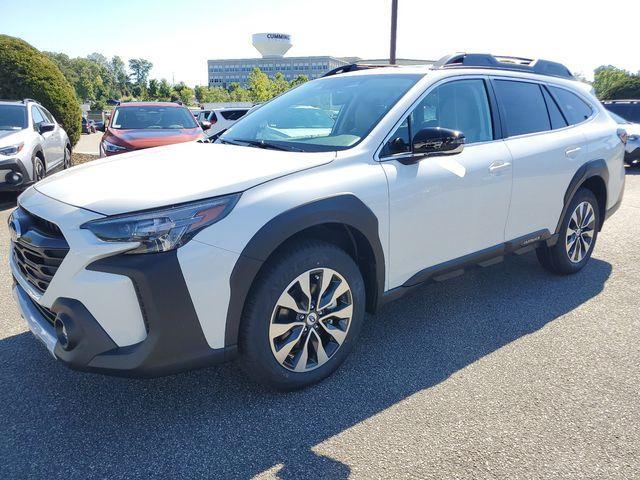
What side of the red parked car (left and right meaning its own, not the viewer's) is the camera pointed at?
front

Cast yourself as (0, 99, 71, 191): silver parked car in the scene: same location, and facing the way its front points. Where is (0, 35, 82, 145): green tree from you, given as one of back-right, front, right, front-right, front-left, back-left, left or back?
back-right

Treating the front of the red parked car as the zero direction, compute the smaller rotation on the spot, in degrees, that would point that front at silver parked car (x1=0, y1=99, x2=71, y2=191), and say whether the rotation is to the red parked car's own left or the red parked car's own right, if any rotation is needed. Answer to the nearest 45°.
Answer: approximately 45° to the red parked car's own right

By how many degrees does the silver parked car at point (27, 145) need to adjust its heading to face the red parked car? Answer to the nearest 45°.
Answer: approximately 180°

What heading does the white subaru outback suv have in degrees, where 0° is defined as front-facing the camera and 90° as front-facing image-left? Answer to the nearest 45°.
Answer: approximately 45°

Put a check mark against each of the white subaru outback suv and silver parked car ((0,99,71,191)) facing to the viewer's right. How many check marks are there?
0

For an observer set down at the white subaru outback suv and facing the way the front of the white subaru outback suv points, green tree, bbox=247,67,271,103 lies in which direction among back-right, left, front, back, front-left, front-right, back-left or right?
back-right

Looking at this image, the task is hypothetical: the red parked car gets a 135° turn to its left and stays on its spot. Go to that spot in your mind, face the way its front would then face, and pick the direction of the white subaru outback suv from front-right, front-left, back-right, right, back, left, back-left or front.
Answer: back-right

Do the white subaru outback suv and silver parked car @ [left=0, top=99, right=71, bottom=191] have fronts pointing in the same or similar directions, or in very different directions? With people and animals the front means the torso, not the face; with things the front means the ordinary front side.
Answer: same or similar directions

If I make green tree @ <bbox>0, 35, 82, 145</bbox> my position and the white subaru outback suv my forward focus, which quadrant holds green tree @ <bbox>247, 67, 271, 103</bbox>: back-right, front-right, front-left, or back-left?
back-left

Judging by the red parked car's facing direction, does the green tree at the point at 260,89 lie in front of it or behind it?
behind
